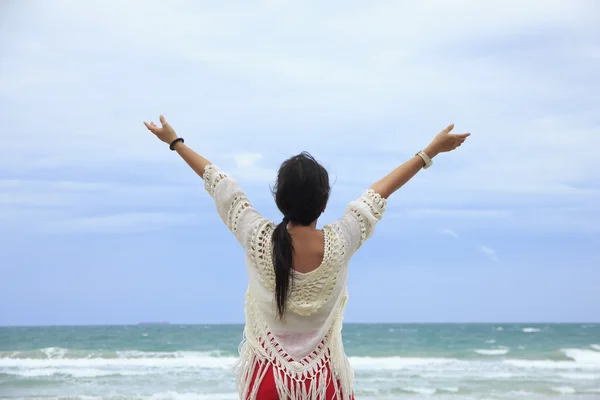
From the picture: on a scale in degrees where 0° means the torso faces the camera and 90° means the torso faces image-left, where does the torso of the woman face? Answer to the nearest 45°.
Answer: approximately 180°

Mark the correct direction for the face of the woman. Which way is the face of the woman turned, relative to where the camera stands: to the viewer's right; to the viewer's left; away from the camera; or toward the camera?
away from the camera
